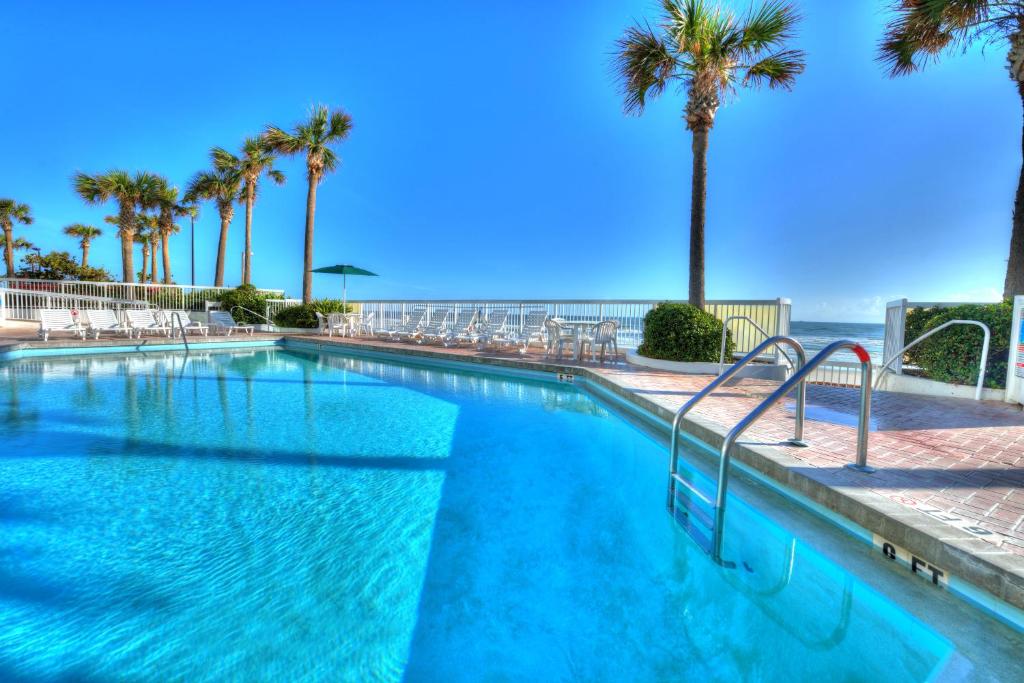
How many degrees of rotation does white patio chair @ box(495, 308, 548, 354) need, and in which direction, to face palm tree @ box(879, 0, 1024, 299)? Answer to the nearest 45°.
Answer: approximately 90° to its left

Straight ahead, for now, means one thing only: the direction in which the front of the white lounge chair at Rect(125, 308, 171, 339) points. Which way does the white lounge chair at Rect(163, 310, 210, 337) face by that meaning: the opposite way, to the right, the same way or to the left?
the same way

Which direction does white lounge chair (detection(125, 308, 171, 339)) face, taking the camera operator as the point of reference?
facing the viewer and to the right of the viewer

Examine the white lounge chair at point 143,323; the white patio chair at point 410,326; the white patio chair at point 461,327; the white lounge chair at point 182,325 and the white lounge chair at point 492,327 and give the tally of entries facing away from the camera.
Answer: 0

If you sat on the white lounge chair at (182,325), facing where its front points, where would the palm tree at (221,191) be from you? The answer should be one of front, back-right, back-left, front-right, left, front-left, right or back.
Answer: back-left

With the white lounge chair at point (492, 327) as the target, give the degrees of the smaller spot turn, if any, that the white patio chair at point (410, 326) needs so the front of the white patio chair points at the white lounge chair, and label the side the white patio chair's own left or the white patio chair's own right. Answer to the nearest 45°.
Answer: approximately 90° to the white patio chair's own left

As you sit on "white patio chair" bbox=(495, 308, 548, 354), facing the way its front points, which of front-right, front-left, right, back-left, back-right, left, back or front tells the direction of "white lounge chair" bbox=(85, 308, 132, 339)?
front-right

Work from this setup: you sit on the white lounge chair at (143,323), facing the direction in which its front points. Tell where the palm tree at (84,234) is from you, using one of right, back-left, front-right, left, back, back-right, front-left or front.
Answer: back-left

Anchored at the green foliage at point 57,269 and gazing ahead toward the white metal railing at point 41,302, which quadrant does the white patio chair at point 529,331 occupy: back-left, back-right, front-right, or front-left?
front-left

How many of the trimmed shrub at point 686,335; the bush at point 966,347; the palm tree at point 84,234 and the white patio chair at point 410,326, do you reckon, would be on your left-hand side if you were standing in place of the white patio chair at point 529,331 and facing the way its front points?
2

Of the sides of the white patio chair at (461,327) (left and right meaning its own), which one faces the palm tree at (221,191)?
right

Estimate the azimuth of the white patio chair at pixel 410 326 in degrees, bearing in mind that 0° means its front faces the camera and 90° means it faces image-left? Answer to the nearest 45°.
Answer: approximately 45°

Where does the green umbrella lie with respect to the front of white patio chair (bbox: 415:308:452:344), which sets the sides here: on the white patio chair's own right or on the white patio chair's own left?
on the white patio chair's own right

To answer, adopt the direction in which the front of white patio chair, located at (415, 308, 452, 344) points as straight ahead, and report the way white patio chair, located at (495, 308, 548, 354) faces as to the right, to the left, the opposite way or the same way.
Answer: the same way

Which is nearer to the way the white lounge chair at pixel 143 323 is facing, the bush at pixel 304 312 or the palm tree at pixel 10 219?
the bush

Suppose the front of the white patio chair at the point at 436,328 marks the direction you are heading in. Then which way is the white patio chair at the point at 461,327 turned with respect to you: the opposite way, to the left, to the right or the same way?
the same way

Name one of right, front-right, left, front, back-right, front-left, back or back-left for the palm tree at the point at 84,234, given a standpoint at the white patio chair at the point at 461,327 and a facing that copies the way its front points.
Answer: right

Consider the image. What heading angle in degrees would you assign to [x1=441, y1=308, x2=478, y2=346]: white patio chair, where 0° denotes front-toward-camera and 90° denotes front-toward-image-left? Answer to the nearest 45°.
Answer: approximately 45°
